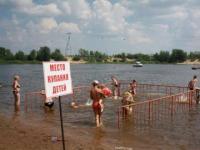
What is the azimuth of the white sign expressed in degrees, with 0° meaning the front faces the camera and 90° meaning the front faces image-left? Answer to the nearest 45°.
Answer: approximately 0°

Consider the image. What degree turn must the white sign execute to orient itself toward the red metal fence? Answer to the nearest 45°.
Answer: approximately 135° to its left

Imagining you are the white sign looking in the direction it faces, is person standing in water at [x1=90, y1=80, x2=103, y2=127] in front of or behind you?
behind

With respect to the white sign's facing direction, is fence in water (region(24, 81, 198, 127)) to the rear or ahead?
to the rear
